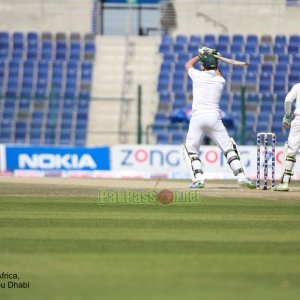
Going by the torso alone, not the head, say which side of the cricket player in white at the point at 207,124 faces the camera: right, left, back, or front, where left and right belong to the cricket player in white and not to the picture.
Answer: back

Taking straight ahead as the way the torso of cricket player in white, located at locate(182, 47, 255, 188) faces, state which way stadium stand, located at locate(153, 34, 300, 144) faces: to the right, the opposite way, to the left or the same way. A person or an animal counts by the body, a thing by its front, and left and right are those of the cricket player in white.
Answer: the opposite way

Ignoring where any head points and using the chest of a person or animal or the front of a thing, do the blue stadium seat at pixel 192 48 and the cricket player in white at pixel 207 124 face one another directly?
yes

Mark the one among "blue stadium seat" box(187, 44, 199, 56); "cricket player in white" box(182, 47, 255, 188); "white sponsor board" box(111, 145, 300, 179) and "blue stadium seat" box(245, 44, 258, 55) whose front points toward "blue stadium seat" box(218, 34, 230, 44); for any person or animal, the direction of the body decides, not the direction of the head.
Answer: the cricket player in white

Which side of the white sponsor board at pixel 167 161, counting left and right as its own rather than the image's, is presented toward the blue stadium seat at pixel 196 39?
back

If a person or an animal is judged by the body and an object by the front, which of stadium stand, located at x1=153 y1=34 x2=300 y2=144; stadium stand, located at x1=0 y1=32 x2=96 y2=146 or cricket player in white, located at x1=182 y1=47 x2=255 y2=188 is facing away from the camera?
the cricket player in white

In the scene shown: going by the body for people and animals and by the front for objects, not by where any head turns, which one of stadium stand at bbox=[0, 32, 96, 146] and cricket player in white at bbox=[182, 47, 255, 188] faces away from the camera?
the cricket player in white

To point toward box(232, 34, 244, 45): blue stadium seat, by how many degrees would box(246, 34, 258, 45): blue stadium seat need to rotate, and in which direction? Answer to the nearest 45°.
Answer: approximately 90° to its right

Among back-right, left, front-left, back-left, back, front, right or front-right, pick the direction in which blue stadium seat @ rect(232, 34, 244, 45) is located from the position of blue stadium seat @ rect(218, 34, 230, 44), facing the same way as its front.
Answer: left

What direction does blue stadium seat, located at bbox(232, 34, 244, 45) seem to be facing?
toward the camera

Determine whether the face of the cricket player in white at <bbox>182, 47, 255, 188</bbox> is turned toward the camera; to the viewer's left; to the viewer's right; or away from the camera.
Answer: away from the camera

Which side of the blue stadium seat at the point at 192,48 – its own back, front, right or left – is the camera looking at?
front

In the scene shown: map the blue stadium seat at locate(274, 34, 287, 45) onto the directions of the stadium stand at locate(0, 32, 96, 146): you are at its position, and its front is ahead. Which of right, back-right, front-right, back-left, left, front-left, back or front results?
left
